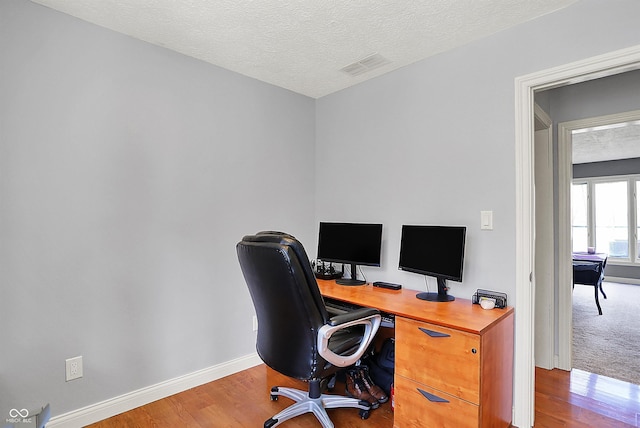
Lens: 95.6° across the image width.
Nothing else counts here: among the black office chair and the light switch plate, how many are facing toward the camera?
1

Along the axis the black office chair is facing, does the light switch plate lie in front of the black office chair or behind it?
in front

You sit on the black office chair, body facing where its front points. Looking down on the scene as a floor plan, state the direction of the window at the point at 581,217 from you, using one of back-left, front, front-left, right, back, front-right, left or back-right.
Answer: front

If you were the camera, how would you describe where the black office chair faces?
facing away from the viewer and to the right of the viewer

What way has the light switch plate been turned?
toward the camera

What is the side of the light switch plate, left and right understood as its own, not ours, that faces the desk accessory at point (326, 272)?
right

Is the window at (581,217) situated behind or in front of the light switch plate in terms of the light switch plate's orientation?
behind

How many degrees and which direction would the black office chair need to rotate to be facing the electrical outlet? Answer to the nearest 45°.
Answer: approximately 135° to its left

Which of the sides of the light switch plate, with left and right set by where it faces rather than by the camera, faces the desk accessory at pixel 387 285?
right

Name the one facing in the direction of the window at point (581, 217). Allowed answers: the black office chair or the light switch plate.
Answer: the black office chair

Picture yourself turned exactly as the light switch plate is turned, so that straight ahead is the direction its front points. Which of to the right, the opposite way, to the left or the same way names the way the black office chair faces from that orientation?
the opposite way
